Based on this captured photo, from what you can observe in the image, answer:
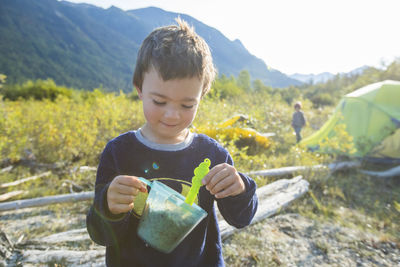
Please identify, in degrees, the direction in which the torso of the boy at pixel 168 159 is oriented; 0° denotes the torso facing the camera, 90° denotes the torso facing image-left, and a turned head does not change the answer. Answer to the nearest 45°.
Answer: approximately 0°

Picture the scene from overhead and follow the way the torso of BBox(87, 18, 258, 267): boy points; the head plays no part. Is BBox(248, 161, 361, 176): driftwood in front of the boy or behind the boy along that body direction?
behind

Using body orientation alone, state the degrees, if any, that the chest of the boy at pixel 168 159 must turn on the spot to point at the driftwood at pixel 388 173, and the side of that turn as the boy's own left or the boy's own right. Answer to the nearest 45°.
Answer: approximately 135° to the boy's own left
